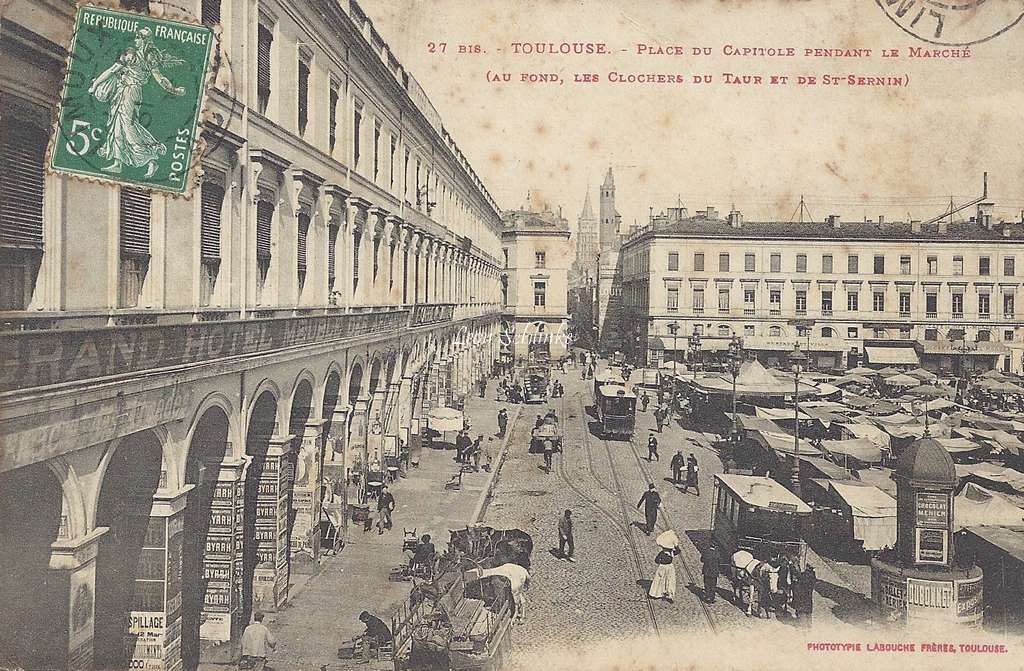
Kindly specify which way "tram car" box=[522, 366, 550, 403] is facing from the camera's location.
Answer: facing the viewer

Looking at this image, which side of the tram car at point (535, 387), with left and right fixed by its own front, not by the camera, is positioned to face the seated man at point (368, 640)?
front

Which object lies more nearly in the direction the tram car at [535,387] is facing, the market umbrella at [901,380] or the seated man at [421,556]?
the seated man

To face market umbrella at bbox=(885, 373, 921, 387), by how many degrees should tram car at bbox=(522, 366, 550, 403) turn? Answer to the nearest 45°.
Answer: approximately 45° to its left

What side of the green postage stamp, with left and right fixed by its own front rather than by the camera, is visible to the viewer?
front

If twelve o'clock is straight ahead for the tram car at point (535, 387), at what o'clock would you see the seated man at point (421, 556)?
The seated man is roughly at 12 o'clock from the tram car.
